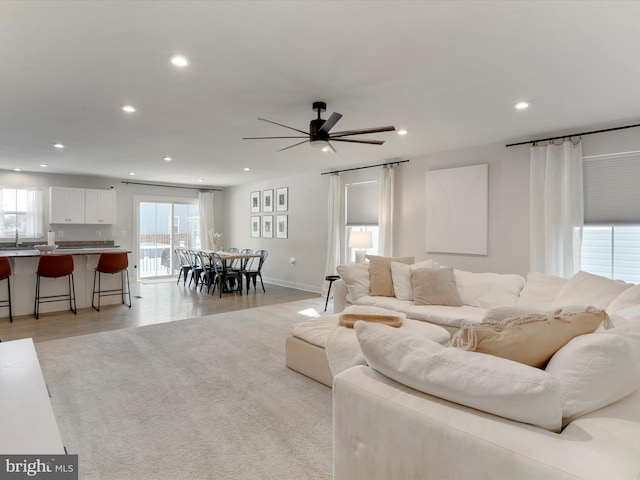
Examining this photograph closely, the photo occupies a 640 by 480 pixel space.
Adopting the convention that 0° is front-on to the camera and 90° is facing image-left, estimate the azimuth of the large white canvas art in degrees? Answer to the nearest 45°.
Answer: approximately 45°

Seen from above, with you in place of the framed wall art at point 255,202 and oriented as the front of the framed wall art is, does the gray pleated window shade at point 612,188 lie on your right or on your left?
on your left

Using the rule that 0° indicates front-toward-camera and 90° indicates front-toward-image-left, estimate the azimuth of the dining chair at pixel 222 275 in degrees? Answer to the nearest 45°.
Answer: approximately 225°

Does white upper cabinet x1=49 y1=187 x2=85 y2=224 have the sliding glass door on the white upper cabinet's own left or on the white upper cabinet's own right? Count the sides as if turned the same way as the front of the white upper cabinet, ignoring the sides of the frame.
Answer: on the white upper cabinet's own left

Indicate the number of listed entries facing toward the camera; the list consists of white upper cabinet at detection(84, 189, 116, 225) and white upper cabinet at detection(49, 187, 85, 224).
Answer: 2

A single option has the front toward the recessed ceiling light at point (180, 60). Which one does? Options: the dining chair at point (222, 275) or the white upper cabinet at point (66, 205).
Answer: the white upper cabinet

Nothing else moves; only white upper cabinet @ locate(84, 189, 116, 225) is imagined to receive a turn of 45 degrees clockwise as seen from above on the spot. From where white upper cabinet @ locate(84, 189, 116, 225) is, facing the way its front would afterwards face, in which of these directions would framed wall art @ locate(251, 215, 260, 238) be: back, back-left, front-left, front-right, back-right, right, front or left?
back-left

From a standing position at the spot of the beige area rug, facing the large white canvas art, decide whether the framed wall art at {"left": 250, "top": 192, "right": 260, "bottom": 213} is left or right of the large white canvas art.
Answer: left

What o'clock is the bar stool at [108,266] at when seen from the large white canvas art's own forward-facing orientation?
The bar stool is roughly at 1 o'clock from the large white canvas art.

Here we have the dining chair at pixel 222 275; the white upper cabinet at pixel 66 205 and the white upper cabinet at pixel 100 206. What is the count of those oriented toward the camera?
2

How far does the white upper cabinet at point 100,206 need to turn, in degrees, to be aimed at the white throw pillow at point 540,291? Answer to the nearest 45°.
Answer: approximately 45° to its left
